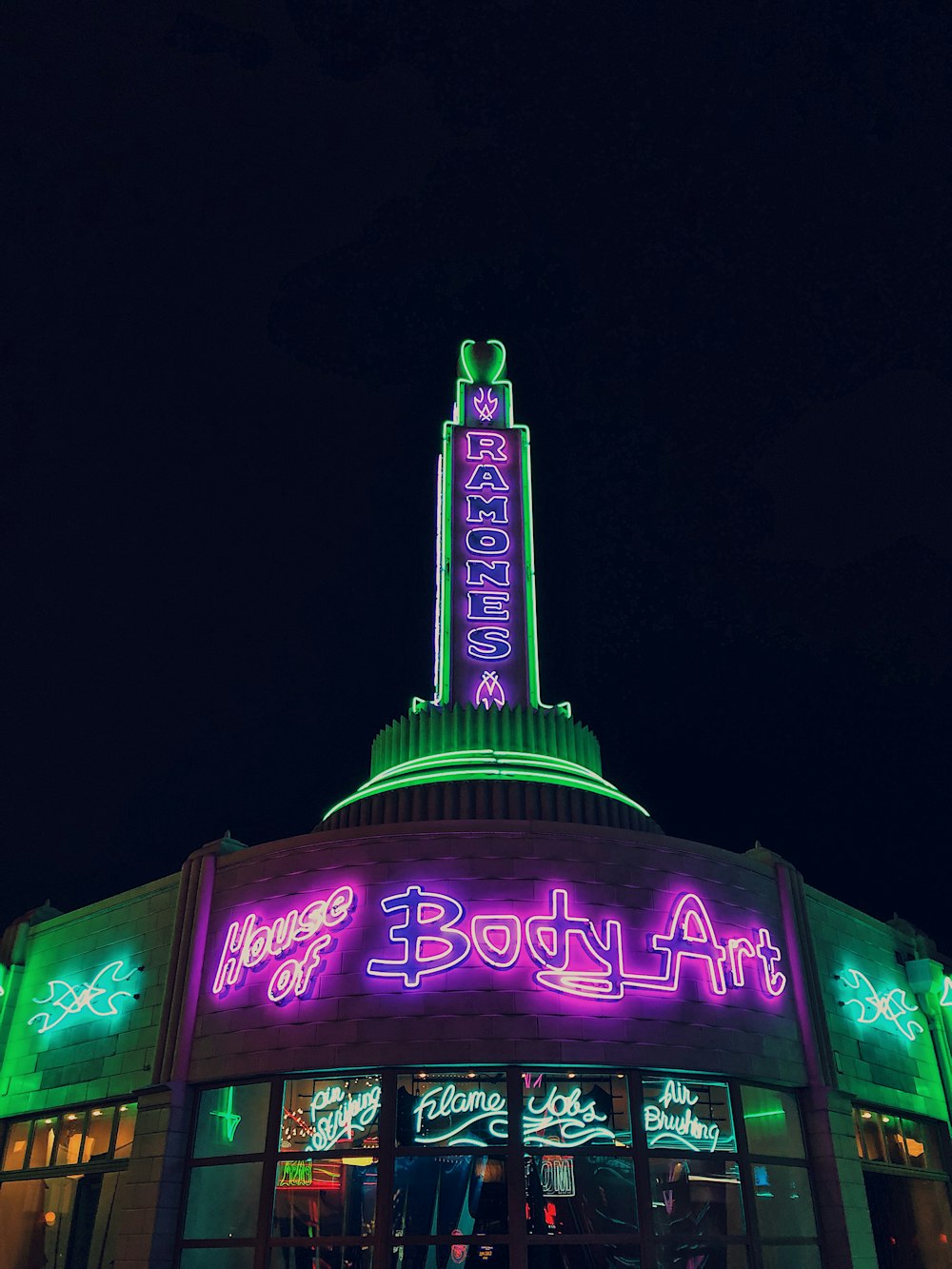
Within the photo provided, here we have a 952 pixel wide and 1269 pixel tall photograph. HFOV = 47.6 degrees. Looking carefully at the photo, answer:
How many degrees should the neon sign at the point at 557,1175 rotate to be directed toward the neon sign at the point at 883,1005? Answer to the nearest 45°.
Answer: approximately 135° to its left

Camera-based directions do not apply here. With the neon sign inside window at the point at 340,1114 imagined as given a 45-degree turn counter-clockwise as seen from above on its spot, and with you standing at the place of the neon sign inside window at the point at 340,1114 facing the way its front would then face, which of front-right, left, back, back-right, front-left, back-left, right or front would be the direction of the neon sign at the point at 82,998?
back

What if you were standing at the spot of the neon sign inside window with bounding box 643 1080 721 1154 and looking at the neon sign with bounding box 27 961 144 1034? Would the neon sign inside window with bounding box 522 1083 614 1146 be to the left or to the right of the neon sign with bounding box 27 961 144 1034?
left

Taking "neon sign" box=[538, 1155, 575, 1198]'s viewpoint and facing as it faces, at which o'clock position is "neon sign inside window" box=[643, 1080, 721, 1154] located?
The neon sign inside window is roughly at 8 o'clock from the neon sign.

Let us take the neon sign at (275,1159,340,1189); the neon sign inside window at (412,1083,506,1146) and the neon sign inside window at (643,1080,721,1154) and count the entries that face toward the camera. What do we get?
3

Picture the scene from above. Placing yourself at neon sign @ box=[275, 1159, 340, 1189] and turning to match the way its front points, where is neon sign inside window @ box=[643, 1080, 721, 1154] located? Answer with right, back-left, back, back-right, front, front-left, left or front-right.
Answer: left

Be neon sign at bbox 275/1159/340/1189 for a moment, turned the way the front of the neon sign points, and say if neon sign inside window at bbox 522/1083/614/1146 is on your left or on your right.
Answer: on your left

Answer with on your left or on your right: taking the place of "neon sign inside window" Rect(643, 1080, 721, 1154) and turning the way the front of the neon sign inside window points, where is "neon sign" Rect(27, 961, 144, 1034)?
on your right

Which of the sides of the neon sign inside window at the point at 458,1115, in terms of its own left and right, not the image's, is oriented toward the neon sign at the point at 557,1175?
left
